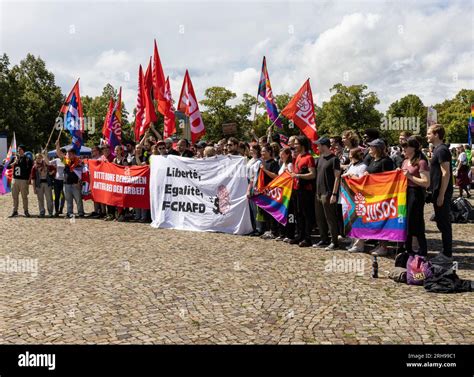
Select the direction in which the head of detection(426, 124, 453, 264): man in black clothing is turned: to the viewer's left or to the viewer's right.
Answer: to the viewer's left

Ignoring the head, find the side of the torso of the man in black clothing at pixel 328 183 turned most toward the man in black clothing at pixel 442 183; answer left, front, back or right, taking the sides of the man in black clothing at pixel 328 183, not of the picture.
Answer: left

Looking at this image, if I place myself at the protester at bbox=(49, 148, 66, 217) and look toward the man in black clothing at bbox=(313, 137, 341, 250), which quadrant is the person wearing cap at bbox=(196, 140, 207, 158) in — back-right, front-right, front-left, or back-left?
front-left

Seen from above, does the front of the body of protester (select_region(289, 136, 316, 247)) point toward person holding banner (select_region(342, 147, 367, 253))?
no

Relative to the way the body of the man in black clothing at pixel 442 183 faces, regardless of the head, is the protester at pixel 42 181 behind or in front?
in front

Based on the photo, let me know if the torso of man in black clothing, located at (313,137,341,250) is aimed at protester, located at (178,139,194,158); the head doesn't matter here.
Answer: no

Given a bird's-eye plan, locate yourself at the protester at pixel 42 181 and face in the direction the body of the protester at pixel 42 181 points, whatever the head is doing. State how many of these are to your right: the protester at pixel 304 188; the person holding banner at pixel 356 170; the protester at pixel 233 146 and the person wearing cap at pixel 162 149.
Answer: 0

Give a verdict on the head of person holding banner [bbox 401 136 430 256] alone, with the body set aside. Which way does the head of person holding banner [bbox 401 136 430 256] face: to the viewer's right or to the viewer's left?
to the viewer's left

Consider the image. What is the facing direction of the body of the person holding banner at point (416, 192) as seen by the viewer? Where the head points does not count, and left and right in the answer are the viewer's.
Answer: facing the viewer and to the left of the viewer

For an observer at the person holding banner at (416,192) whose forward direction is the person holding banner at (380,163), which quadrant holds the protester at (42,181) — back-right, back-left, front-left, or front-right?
front-left

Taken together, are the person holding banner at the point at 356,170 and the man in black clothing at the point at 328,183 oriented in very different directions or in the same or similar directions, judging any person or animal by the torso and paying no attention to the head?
same or similar directions

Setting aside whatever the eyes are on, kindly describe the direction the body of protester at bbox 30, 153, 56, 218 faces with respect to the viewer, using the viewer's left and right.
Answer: facing the viewer

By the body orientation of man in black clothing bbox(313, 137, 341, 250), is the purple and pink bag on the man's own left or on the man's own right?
on the man's own left

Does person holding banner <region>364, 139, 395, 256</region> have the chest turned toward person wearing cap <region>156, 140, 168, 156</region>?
no

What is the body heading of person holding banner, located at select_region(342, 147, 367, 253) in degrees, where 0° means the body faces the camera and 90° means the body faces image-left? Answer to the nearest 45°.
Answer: approximately 45°

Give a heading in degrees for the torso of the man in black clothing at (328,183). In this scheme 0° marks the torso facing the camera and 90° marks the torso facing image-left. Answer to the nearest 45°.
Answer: approximately 45°
